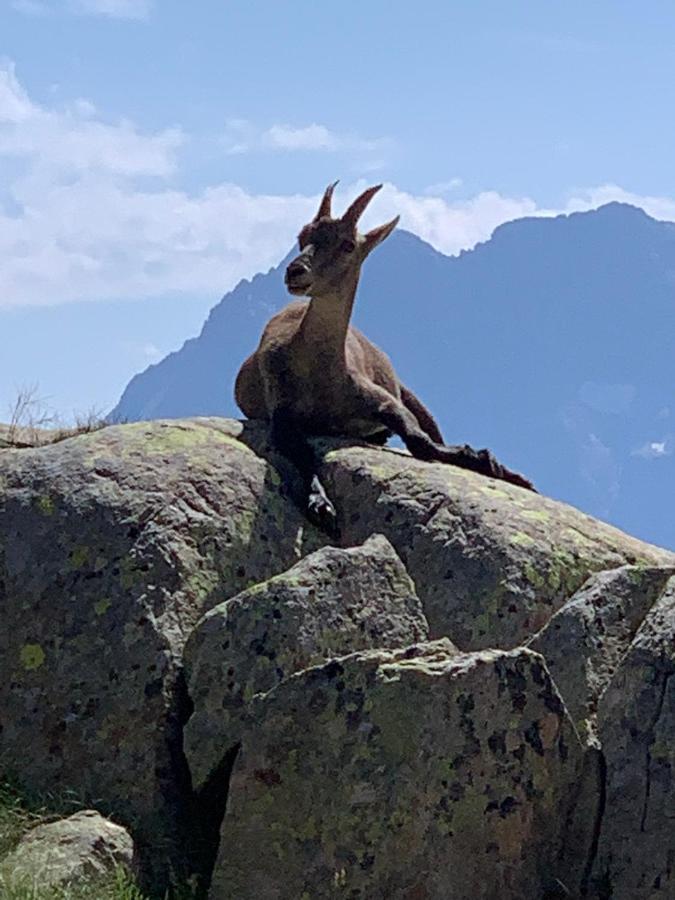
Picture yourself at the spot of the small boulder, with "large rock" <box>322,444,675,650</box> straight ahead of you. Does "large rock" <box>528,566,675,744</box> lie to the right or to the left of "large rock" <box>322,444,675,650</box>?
right

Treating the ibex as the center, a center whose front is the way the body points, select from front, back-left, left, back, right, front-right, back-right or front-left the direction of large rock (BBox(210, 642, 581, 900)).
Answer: front

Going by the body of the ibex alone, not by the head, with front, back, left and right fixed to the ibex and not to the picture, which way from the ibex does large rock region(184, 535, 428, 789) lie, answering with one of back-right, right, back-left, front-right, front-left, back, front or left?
front

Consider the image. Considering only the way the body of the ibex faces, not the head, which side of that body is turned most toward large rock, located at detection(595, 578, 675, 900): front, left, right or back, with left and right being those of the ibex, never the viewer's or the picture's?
front

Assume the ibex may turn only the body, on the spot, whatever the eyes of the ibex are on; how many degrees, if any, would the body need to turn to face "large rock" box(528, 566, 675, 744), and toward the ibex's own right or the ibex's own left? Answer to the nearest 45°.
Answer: approximately 45° to the ibex's own left

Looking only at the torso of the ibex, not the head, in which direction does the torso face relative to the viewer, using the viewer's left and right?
facing the viewer

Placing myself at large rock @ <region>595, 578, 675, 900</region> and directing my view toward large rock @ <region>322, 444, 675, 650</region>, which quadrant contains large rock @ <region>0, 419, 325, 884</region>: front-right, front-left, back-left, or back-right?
front-left

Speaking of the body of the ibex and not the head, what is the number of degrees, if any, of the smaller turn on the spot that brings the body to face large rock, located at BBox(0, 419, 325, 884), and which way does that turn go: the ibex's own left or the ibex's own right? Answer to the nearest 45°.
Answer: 0° — it already faces it
